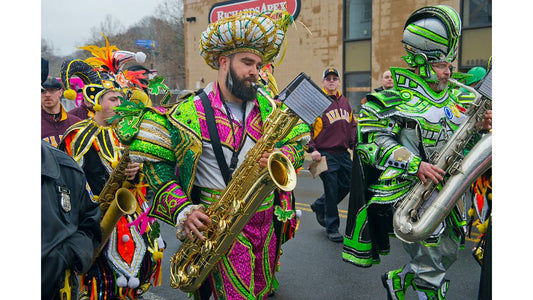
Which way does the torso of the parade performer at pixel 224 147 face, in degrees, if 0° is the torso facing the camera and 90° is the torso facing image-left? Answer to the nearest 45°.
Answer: approximately 315°

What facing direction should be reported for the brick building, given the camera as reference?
facing the viewer

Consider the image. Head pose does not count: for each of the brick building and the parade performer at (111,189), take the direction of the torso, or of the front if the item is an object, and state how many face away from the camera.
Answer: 0

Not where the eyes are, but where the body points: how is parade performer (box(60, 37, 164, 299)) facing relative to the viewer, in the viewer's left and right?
facing the viewer and to the right of the viewer

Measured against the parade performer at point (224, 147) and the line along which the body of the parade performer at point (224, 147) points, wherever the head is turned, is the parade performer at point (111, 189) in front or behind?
behind

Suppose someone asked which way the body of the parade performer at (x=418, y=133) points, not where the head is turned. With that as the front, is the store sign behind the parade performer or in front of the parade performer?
behind

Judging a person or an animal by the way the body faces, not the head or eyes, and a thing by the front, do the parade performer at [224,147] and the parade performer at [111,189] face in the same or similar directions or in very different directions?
same or similar directions

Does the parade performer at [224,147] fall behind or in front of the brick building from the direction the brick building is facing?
in front

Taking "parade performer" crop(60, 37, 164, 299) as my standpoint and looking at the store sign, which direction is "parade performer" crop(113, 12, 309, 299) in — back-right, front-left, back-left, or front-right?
back-right

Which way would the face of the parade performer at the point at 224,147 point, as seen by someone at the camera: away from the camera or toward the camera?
toward the camera

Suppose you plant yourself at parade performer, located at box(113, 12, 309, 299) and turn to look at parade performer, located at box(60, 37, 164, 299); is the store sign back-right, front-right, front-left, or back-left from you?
front-right

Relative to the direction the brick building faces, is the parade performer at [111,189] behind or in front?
in front

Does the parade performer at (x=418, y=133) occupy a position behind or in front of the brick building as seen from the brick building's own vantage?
in front
